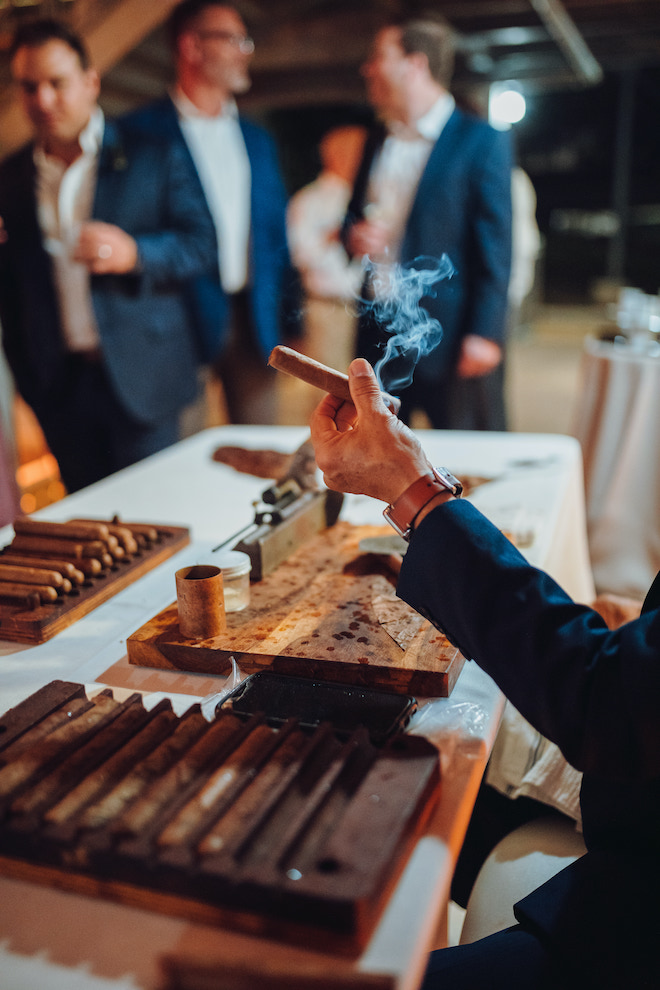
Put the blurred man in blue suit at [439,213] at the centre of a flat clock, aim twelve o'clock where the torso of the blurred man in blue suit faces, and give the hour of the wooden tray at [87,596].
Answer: The wooden tray is roughly at 11 o'clock from the blurred man in blue suit.

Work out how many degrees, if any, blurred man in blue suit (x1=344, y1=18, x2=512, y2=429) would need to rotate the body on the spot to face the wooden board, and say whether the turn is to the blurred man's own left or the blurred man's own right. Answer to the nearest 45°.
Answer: approximately 45° to the blurred man's own left

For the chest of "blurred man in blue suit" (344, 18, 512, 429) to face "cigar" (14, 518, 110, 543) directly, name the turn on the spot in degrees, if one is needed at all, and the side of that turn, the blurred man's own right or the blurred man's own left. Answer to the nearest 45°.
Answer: approximately 45° to the blurred man's own left

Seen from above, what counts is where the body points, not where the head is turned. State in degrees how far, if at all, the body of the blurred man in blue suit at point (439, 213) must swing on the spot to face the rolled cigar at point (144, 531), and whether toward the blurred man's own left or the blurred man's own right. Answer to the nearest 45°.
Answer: approximately 45° to the blurred man's own left

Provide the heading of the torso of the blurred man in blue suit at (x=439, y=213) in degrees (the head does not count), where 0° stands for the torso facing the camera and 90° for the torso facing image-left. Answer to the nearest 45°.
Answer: approximately 45°
